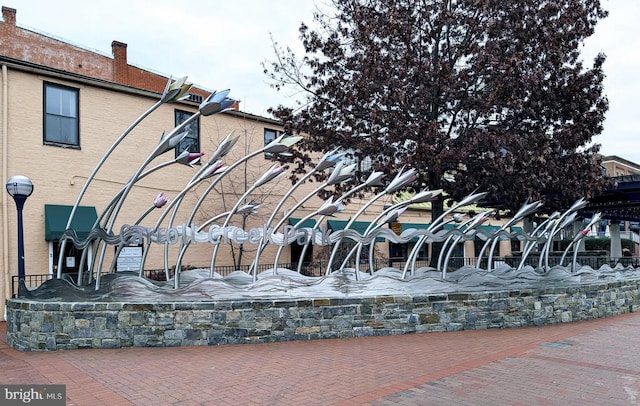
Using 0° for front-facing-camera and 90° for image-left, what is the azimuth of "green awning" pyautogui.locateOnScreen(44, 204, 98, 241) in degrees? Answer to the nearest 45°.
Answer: approximately 0°

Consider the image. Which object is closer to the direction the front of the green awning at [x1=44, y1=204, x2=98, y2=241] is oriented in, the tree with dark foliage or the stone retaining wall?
the stone retaining wall

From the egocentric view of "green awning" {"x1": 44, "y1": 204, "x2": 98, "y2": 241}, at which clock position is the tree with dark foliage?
The tree with dark foliage is roughly at 10 o'clock from the green awning.

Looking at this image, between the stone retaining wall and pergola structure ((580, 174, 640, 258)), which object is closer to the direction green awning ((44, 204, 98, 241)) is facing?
the stone retaining wall

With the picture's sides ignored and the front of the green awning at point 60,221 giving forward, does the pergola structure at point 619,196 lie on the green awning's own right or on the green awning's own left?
on the green awning's own left

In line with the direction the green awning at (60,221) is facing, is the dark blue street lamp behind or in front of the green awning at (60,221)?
in front
